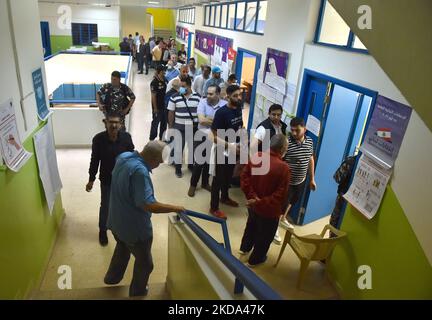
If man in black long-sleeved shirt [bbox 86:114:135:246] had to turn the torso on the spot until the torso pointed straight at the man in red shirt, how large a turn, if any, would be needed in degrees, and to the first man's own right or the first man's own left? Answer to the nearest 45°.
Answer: approximately 45° to the first man's own left

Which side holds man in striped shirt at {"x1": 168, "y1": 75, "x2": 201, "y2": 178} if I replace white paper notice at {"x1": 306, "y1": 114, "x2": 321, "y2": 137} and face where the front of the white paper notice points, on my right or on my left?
on my right

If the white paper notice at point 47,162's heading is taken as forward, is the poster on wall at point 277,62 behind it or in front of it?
in front

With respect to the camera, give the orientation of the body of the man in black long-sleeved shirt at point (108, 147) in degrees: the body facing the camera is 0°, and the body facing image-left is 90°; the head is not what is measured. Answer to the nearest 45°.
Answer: approximately 0°

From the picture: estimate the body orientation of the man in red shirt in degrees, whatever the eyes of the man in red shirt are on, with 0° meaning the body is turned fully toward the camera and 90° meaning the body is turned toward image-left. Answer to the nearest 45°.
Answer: approximately 225°

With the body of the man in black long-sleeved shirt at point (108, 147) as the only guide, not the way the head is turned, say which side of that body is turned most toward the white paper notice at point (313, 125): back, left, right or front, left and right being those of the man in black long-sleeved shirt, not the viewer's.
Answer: left

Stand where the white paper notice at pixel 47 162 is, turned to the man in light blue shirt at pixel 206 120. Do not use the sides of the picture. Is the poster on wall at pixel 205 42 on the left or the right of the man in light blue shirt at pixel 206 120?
left

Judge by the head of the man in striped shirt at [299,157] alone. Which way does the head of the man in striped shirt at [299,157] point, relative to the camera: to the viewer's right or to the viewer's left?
to the viewer's left

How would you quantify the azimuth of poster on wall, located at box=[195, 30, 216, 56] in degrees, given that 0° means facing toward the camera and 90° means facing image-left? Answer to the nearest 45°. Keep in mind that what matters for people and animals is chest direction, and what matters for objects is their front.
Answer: approximately 45°
